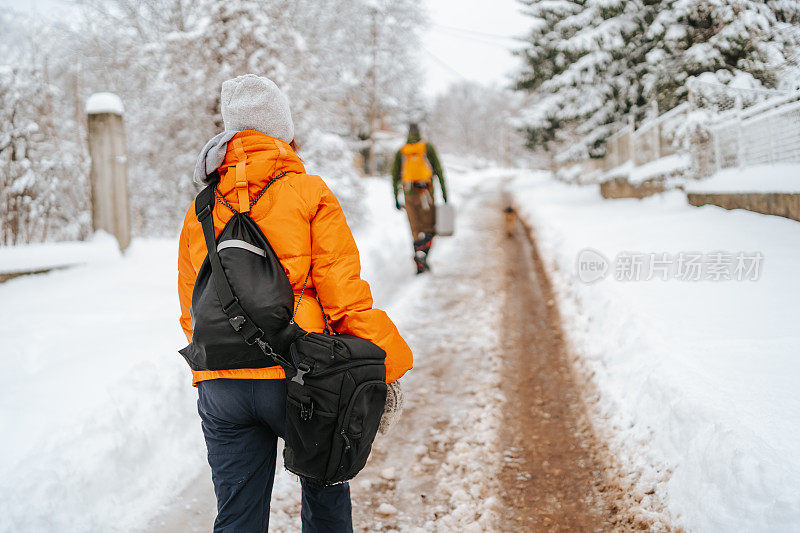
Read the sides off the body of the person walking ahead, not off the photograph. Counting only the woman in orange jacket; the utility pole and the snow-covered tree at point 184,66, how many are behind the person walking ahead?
1

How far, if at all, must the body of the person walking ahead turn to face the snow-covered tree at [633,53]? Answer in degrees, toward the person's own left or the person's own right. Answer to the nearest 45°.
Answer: approximately 45° to the person's own right

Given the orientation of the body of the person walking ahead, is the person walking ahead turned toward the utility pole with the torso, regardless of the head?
yes

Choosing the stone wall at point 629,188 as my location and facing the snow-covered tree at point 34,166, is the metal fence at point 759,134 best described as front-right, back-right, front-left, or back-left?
front-left

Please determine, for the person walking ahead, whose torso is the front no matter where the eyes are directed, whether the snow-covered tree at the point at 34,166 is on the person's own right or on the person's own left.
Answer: on the person's own left

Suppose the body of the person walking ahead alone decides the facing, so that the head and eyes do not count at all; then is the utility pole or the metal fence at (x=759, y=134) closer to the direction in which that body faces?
the utility pole

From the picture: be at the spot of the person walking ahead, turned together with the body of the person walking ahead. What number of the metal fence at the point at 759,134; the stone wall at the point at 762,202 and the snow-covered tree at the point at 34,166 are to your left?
1

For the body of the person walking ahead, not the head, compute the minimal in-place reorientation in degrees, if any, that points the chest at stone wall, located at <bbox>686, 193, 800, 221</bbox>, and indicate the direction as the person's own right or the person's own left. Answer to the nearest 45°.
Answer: approximately 90° to the person's own right

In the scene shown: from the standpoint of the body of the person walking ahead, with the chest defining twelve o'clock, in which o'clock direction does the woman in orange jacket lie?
The woman in orange jacket is roughly at 6 o'clock from the person walking ahead.

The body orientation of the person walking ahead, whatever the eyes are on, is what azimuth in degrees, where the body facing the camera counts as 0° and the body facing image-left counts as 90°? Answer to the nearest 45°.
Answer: approximately 180°

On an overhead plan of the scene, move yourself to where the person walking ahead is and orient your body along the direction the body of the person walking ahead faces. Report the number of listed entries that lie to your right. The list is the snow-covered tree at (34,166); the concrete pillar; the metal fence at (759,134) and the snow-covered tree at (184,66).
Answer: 1

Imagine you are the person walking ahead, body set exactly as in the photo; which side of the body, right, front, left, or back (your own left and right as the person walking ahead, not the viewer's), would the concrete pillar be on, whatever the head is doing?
left

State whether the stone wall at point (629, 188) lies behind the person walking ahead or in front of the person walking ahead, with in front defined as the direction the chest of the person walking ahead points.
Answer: in front

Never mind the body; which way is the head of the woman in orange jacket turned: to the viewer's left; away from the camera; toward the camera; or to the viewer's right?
away from the camera

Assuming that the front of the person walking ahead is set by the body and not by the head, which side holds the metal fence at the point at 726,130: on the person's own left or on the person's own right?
on the person's own right

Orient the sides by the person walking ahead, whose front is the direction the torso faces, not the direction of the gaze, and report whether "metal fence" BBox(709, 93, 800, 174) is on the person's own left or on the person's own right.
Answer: on the person's own right
